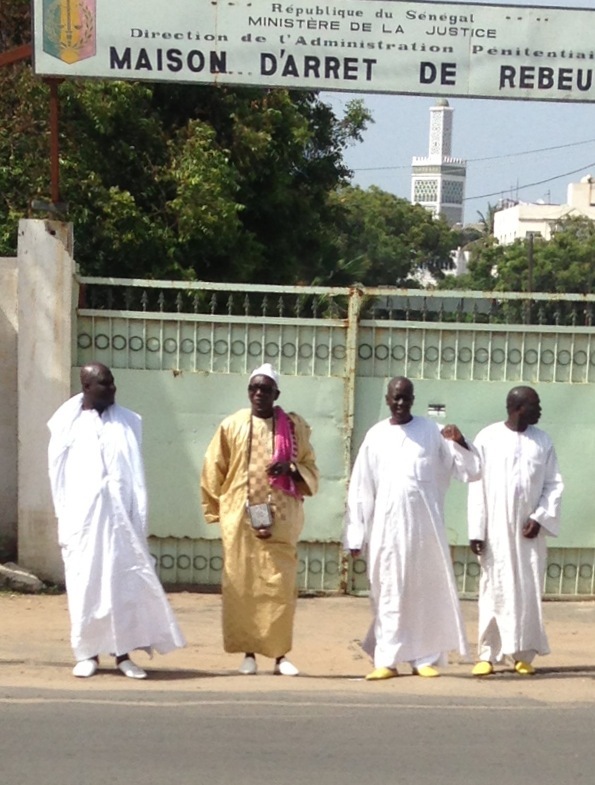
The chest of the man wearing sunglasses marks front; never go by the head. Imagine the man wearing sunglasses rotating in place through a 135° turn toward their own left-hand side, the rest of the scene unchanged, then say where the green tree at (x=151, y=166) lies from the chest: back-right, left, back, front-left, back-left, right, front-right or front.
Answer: front-left

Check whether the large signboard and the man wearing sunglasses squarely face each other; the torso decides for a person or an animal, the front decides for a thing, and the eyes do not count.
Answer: no

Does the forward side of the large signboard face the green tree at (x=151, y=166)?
no

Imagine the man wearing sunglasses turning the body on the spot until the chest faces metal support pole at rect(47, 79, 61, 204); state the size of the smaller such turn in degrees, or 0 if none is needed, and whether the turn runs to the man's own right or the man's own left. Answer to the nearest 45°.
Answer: approximately 135° to the man's own right

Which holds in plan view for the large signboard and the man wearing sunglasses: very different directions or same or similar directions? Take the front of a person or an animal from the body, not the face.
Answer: same or similar directions

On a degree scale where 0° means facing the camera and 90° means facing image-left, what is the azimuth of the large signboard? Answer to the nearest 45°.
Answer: approximately 0°

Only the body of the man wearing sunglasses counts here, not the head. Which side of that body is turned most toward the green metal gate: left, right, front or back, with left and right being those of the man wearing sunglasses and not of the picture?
back

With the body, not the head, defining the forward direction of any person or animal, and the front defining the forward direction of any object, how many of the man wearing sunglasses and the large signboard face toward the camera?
2

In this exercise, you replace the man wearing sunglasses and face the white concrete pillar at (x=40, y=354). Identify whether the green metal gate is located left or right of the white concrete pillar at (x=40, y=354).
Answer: right
